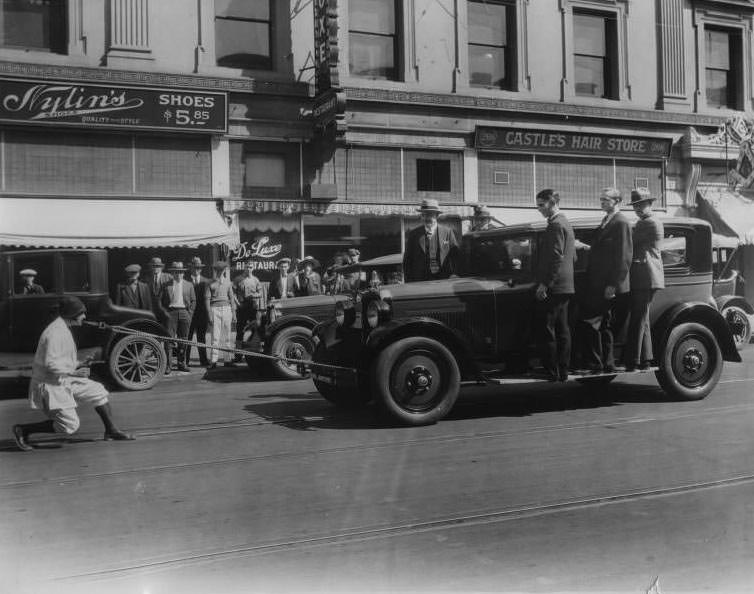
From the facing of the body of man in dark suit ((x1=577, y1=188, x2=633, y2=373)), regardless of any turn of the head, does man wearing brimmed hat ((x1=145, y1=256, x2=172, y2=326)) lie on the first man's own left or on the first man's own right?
on the first man's own right

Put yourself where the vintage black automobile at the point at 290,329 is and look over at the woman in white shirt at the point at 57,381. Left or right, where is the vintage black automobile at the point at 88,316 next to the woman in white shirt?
right

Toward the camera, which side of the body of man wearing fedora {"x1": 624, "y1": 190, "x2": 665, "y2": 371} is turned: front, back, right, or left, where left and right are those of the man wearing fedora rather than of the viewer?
left

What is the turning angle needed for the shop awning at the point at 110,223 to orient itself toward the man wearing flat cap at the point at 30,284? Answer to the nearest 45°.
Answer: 0° — it already faces them

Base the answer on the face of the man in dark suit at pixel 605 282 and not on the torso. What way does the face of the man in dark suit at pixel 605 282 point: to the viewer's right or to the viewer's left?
to the viewer's left
